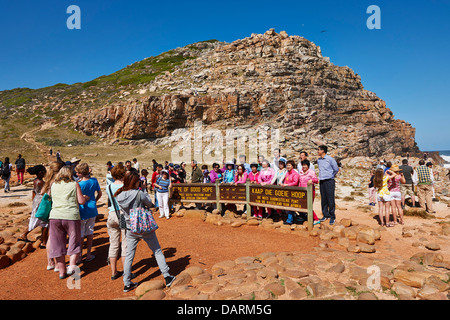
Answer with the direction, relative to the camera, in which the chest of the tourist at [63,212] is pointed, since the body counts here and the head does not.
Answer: away from the camera

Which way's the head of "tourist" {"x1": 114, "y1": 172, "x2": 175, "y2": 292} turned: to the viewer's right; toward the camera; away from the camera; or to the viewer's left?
away from the camera

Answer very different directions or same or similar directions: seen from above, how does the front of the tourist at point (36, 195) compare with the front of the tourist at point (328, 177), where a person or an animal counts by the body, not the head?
very different directions

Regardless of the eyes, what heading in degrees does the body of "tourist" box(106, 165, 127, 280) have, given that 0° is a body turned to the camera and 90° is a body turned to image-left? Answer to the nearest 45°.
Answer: approximately 225°

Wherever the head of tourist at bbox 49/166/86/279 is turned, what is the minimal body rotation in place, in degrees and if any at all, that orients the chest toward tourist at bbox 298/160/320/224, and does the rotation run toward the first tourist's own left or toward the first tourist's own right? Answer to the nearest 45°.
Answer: approximately 90° to the first tourist's own right

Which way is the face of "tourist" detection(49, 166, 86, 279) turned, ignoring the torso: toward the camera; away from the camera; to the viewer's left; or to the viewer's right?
away from the camera

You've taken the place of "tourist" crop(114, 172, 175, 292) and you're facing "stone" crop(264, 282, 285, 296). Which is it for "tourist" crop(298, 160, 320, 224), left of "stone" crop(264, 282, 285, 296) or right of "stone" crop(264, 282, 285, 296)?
left
